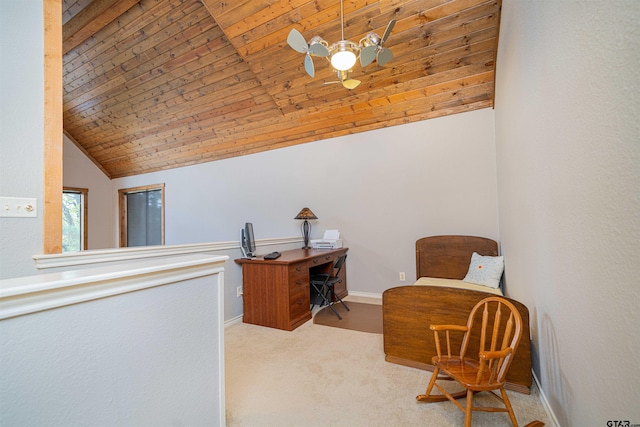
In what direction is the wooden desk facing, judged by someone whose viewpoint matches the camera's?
facing the viewer and to the right of the viewer

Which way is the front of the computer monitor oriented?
to the viewer's right

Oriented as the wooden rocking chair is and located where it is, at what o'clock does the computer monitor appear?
The computer monitor is roughly at 2 o'clock from the wooden rocking chair.

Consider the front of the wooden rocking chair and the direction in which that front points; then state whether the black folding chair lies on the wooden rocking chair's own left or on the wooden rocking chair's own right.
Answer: on the wooden rocking chair's own right

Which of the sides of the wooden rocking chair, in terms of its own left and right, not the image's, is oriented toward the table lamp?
right

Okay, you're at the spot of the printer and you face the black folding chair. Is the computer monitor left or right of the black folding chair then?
right

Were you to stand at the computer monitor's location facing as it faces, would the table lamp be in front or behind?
in front

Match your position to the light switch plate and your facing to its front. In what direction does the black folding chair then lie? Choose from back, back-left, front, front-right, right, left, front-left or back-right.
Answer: left

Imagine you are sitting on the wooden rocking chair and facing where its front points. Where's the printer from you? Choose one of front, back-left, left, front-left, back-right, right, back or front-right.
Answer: right

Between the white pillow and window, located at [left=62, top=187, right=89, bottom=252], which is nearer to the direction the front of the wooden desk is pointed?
the white pillow

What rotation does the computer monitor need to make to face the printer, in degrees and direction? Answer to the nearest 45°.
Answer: approximately 45° to its left

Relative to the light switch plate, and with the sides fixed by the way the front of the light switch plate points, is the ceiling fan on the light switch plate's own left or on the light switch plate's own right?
on the light switch plate's own left

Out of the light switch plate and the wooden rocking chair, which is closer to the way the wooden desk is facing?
the wooden rocking chair

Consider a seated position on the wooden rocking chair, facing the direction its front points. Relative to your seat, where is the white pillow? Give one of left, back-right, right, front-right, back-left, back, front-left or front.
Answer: back-right
